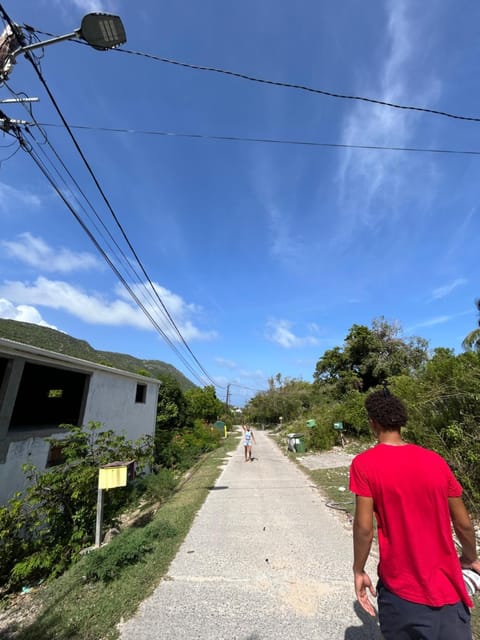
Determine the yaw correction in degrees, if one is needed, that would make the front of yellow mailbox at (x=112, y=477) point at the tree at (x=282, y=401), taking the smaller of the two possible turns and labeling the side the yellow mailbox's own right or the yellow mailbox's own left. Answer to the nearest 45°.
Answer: approximately 135° to the yellow mailbox's own left

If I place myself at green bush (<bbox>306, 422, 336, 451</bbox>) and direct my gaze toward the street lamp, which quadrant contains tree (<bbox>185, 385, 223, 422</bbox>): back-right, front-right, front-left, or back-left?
back-right

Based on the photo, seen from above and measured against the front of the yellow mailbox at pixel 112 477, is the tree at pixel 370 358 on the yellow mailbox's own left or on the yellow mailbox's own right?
on the yellow mailbox's own left

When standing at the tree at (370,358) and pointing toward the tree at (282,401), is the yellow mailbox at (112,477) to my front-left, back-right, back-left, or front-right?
back-left

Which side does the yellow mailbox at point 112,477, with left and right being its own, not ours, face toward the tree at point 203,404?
back

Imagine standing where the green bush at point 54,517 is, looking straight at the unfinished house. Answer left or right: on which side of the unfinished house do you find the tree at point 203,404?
right

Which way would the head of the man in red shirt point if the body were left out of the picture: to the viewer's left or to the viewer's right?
to the viewer's left

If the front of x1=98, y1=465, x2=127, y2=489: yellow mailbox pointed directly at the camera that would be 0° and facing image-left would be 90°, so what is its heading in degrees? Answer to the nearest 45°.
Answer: approximately 0°
